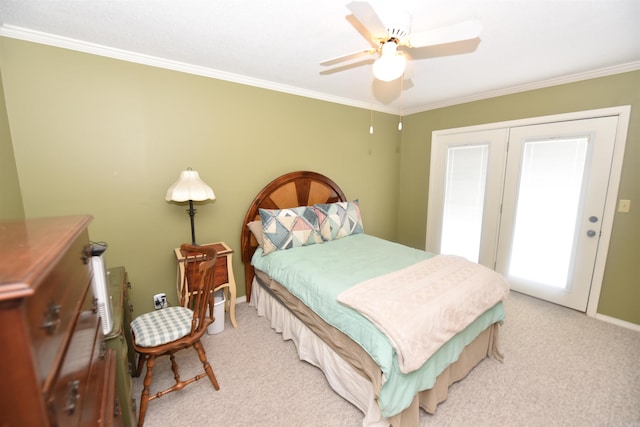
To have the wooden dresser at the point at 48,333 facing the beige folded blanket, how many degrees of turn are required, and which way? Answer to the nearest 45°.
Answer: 0° — it already faces it

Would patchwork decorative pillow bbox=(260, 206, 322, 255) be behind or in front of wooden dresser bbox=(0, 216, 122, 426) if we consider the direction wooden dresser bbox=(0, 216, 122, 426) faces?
in front

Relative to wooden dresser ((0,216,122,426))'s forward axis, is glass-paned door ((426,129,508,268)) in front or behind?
in front

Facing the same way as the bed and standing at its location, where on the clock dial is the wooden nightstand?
The wooden nightstand is roughly at 5 o'clock from the bed.

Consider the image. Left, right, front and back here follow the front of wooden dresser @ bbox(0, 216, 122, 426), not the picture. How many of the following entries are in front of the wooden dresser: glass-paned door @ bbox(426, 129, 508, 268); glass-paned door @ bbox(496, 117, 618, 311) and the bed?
3

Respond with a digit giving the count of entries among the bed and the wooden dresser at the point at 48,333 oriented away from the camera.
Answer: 0

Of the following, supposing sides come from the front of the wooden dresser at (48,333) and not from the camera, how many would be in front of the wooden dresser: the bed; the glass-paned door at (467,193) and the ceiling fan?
3

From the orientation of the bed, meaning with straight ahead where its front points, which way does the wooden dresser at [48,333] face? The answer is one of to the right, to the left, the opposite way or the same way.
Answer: to the left

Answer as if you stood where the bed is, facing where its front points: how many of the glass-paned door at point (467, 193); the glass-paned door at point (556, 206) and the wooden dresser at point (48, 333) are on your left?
2

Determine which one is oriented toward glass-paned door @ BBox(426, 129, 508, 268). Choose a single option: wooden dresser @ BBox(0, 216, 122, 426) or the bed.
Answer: the wooden dresser

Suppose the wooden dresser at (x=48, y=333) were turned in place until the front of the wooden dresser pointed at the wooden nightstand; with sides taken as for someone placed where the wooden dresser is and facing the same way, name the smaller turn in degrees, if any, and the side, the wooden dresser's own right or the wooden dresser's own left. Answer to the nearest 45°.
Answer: approximately 45° to the wooden dresser's own left

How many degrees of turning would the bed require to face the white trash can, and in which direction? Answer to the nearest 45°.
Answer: approximately 135° to its right

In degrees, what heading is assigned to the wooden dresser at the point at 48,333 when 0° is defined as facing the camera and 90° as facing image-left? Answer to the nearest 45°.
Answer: approximately 270°

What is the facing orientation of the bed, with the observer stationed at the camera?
facing the viewer and to the right of the viewer
